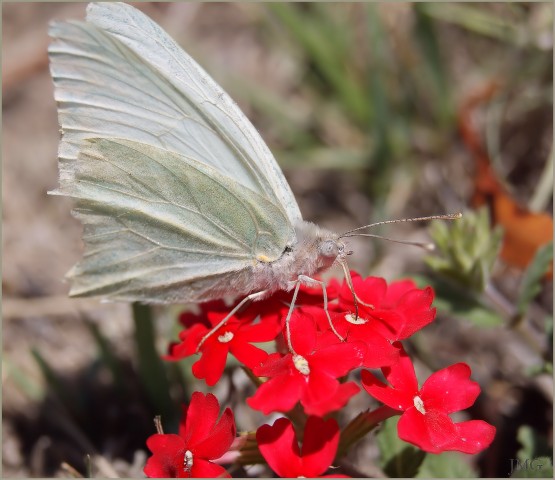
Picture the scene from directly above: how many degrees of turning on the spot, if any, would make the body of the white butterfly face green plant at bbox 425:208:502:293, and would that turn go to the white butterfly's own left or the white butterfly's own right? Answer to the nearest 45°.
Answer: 0° — it already faces it

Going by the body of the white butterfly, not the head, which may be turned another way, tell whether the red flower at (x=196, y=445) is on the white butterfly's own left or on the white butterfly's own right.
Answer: on the white butterfly's own right

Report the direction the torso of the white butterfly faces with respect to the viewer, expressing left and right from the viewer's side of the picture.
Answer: facing to the right of the viewer

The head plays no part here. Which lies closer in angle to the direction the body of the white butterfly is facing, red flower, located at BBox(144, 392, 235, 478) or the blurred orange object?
the blurred orange object
